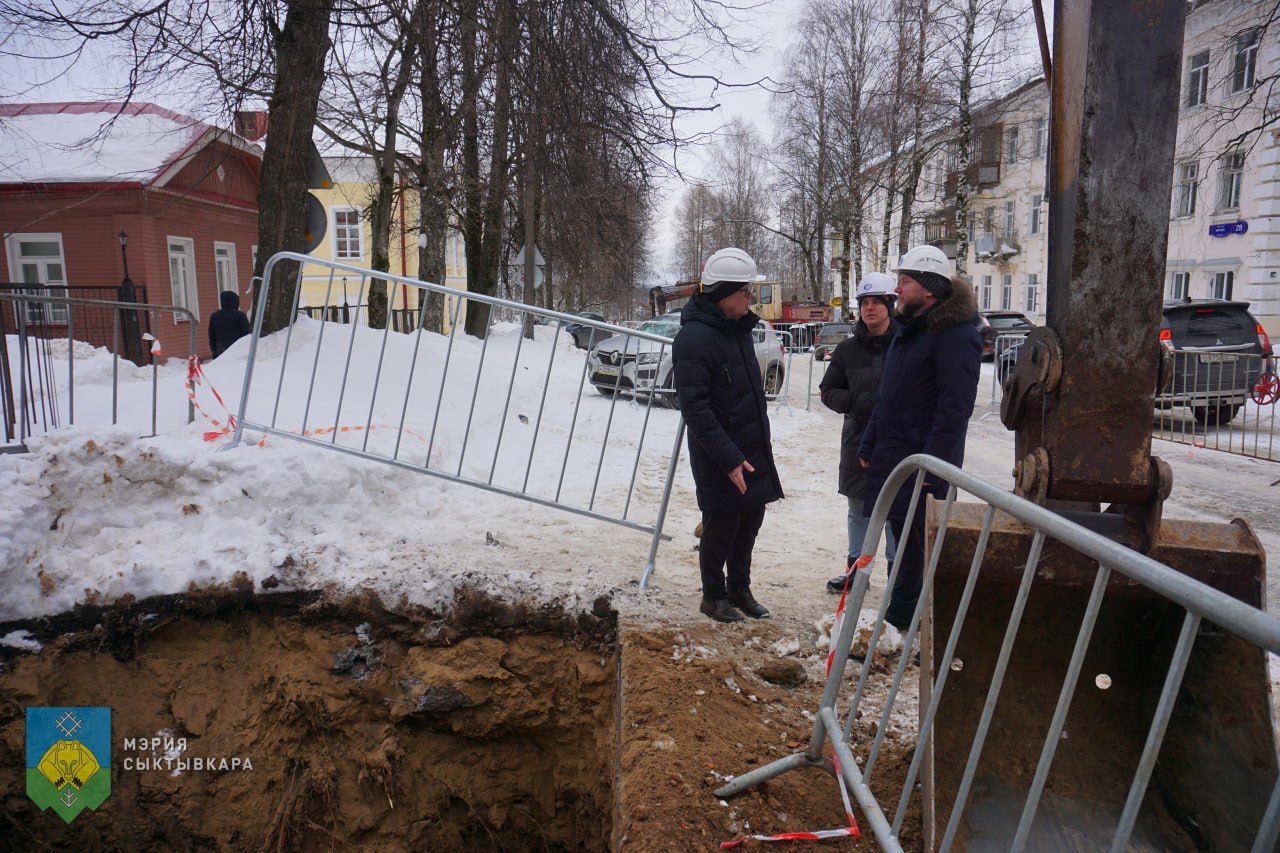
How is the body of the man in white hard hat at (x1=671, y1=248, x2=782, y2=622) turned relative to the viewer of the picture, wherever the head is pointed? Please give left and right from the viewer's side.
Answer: facing the viewer and to the right of the viewer

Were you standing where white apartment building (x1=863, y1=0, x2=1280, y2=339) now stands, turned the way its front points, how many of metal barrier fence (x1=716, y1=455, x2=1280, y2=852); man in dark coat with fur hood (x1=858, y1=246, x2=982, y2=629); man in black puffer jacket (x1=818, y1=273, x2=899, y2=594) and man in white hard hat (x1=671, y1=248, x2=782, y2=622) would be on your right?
0

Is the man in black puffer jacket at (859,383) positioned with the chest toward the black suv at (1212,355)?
no

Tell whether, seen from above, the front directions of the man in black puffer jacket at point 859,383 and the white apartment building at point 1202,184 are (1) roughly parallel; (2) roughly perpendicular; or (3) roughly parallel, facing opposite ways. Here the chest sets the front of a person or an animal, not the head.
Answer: roughly parallel

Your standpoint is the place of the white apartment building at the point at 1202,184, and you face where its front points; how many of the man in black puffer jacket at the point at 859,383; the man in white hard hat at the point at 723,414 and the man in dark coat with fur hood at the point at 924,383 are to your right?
0

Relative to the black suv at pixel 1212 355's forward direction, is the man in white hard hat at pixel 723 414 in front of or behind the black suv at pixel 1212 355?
behind

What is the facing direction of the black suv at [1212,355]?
away from the camera

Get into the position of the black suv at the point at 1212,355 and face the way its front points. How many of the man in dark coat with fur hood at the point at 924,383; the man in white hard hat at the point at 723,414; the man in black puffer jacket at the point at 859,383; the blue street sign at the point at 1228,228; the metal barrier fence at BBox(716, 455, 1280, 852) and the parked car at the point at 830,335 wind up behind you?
4

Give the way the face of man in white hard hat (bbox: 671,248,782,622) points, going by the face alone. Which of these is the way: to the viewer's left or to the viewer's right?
to the viewer's right

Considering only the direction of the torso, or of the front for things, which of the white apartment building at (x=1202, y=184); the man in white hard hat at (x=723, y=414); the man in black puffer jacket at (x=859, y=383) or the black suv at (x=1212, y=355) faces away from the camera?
the black suv

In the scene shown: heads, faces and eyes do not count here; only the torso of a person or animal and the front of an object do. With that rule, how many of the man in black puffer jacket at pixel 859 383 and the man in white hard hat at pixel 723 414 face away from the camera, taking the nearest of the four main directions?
0

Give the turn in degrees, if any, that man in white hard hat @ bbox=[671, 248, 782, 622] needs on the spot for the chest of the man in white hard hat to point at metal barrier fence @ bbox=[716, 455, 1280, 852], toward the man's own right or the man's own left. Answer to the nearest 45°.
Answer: approximately 45° to the man's own right

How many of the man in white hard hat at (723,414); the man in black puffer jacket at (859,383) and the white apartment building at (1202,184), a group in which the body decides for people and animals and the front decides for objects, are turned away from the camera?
0

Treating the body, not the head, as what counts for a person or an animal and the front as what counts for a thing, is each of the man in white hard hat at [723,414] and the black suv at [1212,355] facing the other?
no

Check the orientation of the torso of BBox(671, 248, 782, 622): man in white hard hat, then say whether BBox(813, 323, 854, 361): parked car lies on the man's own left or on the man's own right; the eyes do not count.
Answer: on the man's own left

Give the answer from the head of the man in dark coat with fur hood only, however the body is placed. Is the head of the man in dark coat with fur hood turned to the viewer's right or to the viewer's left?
to the viewer's left

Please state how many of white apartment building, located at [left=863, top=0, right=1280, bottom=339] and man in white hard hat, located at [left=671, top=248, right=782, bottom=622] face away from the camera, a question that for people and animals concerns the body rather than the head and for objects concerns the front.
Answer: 0

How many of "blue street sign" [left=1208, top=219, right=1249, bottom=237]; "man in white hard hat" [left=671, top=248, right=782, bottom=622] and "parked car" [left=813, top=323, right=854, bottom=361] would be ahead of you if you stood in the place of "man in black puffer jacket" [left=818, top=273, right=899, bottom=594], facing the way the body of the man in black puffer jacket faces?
1

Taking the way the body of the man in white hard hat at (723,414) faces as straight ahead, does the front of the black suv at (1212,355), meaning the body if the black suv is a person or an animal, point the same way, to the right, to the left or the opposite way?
to the left

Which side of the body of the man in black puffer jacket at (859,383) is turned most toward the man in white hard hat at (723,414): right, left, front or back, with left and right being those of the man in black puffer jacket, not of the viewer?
front
